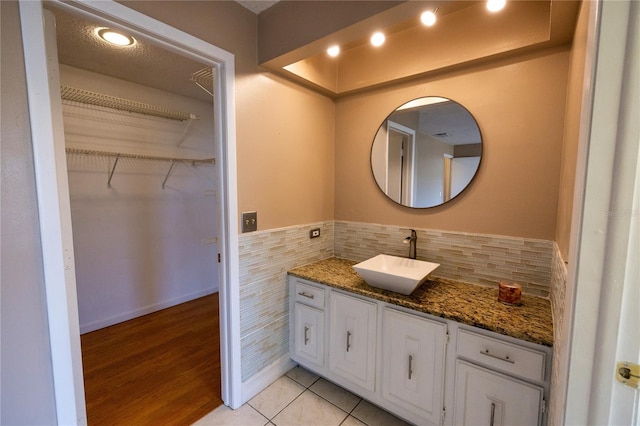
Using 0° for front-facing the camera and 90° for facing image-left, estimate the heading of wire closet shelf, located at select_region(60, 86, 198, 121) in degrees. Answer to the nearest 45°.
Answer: approximately 315°

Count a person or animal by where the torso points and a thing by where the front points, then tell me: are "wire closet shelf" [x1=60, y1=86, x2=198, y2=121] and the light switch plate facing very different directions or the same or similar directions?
same or similar directions

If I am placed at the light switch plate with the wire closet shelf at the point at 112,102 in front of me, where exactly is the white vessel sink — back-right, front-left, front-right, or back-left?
back-right

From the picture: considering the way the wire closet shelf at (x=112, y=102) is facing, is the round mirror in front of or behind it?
in front

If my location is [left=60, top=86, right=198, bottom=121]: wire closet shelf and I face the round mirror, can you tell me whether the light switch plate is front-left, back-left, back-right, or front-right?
front-right

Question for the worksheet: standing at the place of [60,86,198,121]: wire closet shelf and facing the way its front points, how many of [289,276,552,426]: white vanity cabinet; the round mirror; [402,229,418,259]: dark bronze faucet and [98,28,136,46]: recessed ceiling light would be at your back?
0

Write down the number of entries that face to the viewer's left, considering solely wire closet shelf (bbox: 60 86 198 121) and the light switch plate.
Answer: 0

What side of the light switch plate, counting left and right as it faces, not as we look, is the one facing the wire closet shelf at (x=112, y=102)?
back

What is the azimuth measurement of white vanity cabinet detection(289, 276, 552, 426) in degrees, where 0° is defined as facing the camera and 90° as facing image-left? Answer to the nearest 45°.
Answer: approximately 45°

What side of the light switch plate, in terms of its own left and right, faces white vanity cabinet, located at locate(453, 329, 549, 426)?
front

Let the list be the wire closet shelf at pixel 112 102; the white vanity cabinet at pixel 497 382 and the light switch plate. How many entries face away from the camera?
0
